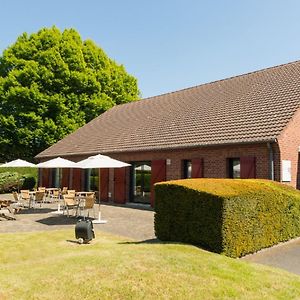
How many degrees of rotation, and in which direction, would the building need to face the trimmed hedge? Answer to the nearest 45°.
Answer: approximately 45° to its left

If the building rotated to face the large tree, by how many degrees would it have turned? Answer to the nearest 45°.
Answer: approximately 90° to its right

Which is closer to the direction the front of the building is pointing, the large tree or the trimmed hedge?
the trimmed hedge

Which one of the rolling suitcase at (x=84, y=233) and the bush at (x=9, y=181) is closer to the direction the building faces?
the rolling suitcase

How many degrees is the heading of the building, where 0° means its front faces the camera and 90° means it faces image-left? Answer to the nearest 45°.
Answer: approximately 45°

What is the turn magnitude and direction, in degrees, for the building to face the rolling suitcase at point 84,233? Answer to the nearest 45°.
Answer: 0° — it already faces it

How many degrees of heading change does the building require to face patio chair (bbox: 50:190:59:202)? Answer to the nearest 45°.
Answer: approximately 45° to its right

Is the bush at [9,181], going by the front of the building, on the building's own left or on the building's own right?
on the building's own right
